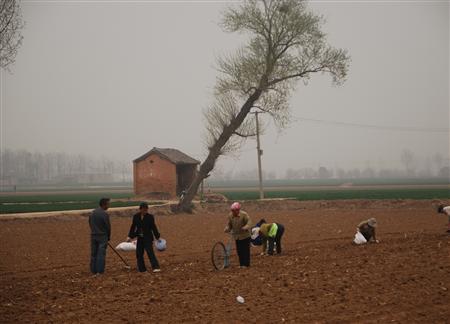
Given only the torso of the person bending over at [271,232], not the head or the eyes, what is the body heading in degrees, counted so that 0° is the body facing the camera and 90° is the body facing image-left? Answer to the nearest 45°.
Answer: approximately 90°

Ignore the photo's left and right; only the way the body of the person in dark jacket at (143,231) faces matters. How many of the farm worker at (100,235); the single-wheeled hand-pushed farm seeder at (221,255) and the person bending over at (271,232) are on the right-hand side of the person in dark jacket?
1

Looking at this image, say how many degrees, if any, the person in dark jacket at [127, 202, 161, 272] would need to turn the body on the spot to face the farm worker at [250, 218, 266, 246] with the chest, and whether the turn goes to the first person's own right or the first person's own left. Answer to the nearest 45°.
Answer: approximately 135° to the first person's own left

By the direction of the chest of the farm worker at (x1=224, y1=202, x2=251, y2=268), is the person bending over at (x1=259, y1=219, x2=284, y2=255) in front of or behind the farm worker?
behind

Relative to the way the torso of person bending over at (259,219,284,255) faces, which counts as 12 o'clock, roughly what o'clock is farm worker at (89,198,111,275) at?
The farm worker is roughly at 11 o'clock from the person bending over.

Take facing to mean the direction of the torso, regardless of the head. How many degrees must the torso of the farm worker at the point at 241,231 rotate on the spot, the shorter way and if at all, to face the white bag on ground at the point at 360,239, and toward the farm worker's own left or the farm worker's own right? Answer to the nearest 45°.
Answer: approximately 180°

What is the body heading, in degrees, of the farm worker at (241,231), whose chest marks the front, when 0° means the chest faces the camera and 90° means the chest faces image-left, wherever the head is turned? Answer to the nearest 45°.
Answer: approximately 45°

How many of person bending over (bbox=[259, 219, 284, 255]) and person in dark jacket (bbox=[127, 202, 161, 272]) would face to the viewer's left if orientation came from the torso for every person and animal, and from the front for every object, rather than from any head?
1

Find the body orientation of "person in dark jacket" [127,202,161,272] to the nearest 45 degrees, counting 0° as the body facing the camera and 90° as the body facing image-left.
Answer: approximately 0°

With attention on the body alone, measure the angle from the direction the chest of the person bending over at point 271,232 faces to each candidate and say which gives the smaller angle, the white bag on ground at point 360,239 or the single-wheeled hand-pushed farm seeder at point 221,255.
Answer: the single-wheeled hand-pushed farm seeder

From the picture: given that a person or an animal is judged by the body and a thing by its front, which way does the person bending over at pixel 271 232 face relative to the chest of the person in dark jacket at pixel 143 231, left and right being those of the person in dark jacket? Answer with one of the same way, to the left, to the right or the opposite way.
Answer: to the right

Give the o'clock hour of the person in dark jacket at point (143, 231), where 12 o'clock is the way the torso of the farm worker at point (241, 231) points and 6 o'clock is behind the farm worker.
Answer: The person in dark jacket is roughly at 1 o'clock from the farm worker.
